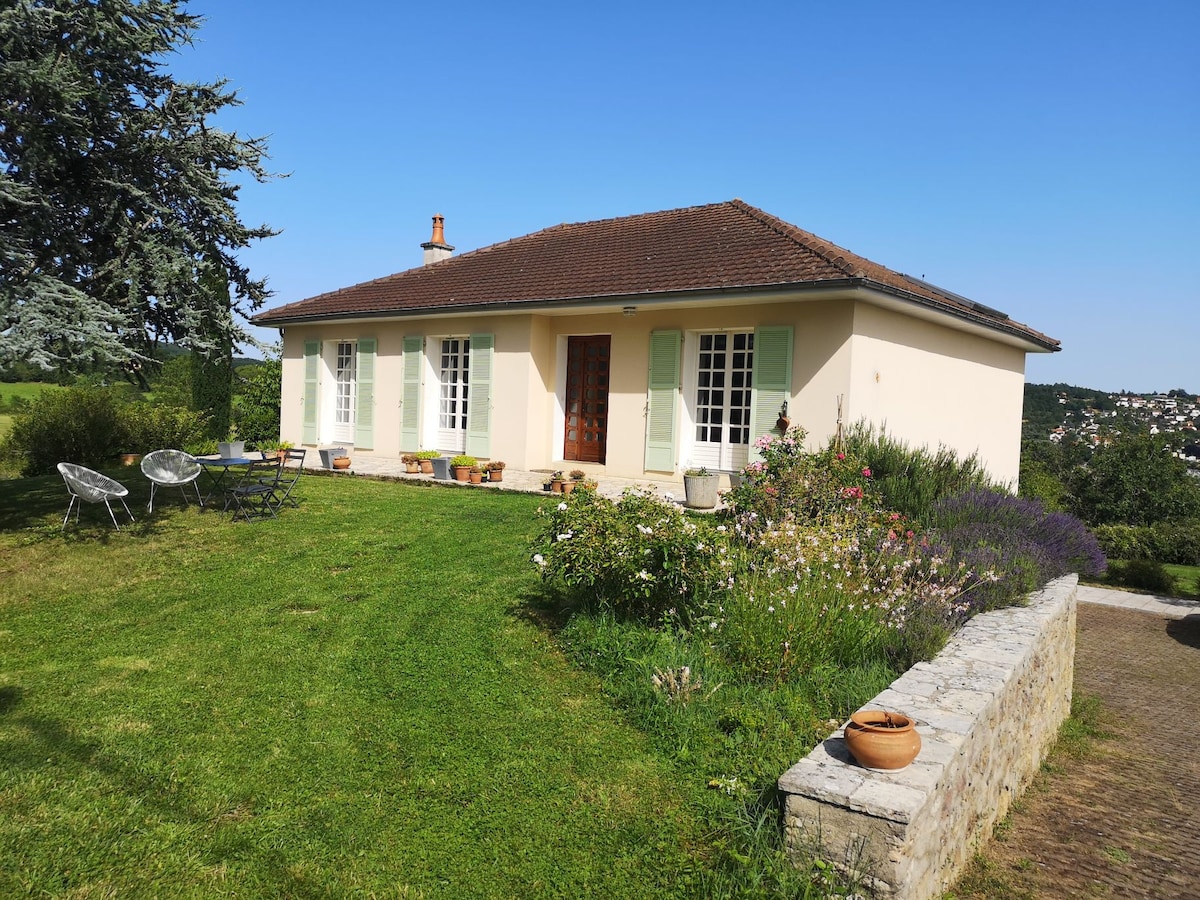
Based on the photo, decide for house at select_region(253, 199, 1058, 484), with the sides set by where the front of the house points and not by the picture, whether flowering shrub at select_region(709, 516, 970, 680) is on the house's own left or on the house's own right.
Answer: on the house's own left

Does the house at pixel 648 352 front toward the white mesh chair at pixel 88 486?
yes

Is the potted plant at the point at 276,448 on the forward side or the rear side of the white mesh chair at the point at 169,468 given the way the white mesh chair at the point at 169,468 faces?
on the rear side

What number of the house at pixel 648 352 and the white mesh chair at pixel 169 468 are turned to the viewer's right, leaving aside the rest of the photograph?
0

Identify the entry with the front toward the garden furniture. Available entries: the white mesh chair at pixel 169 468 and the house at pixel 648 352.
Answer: the house

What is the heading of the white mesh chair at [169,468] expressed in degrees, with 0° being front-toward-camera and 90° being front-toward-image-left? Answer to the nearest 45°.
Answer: approximately 0°

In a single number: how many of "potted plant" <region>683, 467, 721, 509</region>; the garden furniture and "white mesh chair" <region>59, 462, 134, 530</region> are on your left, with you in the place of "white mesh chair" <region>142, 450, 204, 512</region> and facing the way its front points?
2

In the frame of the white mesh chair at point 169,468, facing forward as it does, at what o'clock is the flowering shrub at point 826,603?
The flowering shrub is roughly at 11 o'clock from the white mesh chair.

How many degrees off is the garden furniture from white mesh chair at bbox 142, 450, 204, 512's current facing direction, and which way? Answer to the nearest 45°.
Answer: approximately 90° to its left
